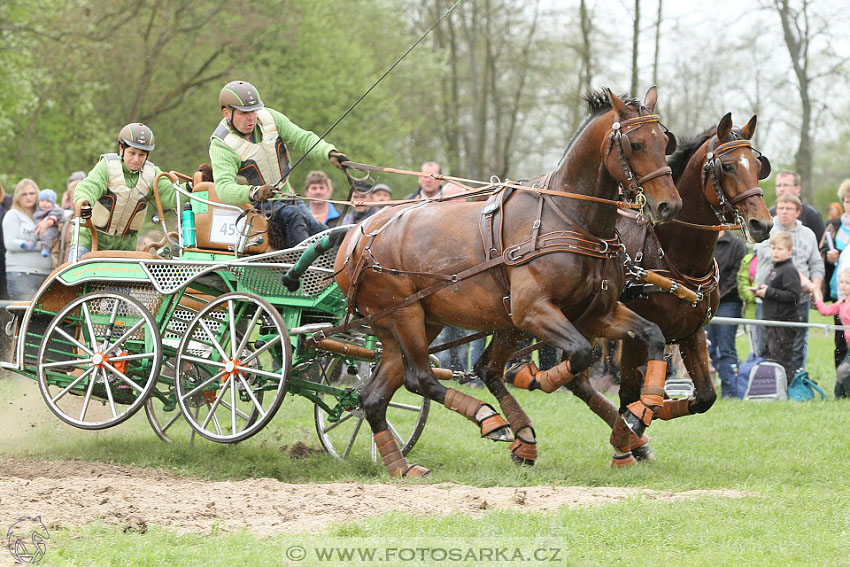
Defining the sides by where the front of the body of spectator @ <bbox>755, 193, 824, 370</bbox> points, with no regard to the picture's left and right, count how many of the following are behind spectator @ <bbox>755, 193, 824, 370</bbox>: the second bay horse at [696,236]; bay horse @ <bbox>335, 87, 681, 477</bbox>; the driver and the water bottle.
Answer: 0

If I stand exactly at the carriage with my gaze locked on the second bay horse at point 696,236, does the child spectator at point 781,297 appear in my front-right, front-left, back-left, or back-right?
front-left

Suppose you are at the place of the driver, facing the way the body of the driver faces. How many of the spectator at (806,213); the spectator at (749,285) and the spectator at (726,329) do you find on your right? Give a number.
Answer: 0

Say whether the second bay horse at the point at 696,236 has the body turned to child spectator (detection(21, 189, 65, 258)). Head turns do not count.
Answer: no

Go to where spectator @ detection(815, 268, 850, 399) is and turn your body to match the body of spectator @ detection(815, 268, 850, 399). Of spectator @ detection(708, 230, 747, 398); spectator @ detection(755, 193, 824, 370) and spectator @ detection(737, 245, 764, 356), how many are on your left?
0

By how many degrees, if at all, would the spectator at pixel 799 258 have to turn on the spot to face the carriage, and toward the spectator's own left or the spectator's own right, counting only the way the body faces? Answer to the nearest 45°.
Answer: approximately 45° to the spectator's own right

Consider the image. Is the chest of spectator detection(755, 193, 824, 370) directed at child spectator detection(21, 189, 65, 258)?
no

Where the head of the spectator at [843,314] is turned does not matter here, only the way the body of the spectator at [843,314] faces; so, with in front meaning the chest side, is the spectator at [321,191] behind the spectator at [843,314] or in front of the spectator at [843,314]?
in front

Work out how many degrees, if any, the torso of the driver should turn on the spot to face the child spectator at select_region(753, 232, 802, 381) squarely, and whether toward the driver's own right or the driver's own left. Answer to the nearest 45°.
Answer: approximately 45° to the driver's own left

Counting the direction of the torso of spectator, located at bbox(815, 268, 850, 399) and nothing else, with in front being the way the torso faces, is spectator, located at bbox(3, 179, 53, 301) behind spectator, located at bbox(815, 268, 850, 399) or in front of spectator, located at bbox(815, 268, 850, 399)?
in front

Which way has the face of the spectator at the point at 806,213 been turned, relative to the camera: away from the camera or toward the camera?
toward the camera

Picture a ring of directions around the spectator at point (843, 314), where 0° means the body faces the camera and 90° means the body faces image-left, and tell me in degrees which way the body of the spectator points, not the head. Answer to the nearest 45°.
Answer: approximately 45°

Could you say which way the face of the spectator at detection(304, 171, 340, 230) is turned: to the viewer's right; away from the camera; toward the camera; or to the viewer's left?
toward the camera

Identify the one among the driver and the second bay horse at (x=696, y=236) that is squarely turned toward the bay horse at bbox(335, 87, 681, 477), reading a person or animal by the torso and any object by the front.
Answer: the driver

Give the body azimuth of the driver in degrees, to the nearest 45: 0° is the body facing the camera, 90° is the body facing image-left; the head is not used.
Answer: approximately 315°

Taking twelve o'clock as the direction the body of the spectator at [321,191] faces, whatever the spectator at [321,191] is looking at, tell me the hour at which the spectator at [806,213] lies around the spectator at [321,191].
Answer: the spectator at [806,213] is roughly at 9 o'clock from the spectator at [321,191].

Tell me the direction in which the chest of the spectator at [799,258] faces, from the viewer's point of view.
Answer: toward the camera

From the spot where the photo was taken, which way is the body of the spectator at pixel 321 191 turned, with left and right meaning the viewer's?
facing the viewer
